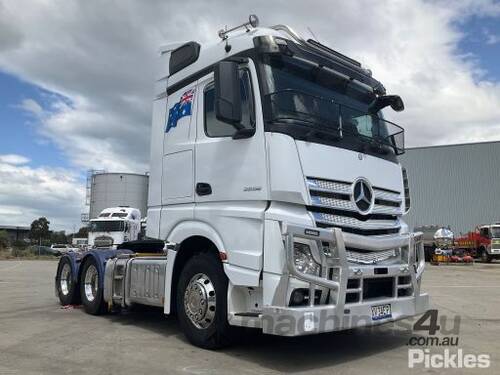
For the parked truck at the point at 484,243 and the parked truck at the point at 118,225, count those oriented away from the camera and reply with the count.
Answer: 0

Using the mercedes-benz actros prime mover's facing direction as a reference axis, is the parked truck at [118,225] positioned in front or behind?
behind

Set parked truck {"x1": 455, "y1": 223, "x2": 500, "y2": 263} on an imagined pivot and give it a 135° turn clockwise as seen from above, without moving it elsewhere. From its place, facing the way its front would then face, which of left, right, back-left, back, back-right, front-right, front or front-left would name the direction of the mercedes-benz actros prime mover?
left

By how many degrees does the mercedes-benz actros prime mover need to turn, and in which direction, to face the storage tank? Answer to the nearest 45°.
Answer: approximately 135° to its left

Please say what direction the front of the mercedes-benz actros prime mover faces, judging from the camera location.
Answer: facing the viewer and to the right of the viewer

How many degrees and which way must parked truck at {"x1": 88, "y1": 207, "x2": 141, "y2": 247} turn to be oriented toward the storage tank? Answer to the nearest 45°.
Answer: approximately 135° to its right

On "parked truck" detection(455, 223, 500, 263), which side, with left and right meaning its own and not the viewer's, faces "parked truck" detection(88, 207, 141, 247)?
right

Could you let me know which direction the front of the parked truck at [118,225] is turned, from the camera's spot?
facing the viewer and to the left of the viewer

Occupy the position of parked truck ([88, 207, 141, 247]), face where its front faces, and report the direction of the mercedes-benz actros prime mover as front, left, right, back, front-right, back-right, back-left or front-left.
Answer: front-left
